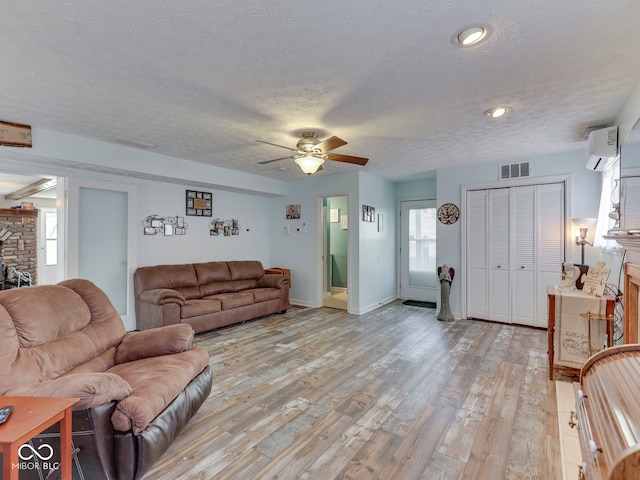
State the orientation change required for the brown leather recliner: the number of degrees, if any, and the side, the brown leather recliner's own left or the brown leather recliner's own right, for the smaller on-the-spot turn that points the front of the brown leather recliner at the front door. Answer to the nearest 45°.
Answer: approximately 45° to the brown leather recliner's own left

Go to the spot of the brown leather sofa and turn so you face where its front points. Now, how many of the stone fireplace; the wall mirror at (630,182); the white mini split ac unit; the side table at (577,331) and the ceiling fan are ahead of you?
4

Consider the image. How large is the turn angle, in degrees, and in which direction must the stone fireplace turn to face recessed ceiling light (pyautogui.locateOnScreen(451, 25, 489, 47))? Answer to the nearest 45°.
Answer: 0° — it already faces it

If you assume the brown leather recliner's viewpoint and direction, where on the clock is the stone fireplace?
The stone fireplace is roughly at 7 o'clock from the brown leather recliner.

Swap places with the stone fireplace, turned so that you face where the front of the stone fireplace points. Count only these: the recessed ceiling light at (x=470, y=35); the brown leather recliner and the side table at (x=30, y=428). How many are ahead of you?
3

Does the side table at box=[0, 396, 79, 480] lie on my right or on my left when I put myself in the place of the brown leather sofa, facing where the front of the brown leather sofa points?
on my right

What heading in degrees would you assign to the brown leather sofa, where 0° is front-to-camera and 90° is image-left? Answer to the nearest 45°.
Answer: approximately 315°

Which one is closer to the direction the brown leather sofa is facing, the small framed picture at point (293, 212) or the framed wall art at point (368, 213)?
the framed wall art

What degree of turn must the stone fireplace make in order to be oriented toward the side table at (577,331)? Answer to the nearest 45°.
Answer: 0° — it already faces it

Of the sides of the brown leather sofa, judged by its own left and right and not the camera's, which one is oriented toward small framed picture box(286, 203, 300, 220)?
left

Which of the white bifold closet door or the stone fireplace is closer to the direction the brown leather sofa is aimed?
the white bifold closet door

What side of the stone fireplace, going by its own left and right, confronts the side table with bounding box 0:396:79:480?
front

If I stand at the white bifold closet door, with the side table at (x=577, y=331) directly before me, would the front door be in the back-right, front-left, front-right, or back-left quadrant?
back-right

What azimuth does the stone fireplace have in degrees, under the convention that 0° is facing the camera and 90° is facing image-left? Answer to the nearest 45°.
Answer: approximately 0°
